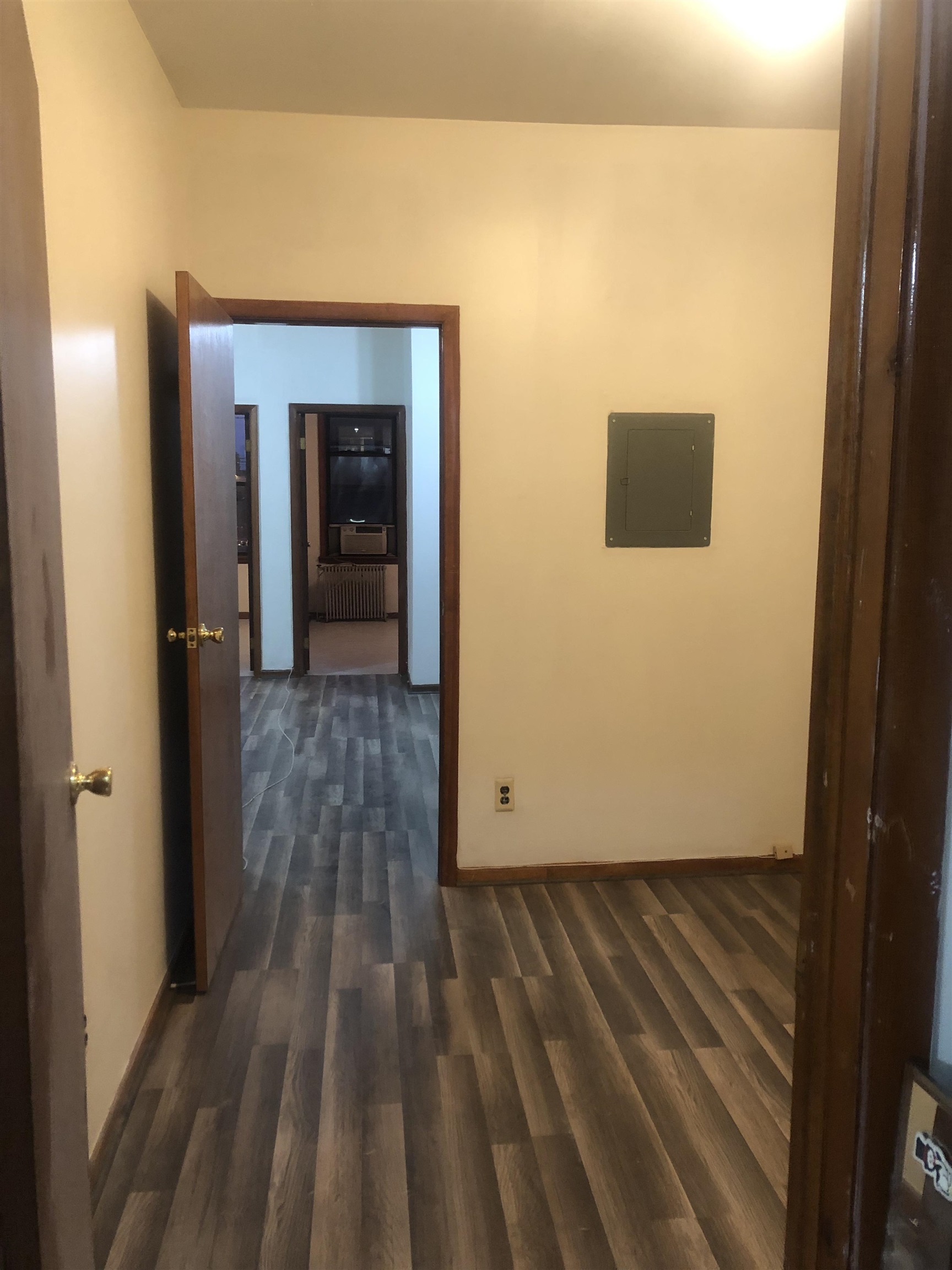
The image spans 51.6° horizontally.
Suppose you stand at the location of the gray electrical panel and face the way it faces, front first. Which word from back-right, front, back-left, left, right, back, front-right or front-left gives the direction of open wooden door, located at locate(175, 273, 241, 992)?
front-right

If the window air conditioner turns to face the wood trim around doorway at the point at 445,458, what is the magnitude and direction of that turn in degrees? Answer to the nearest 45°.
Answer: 0° — it already faces it

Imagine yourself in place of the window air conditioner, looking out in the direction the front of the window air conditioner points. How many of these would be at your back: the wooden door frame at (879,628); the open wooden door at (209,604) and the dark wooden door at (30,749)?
0

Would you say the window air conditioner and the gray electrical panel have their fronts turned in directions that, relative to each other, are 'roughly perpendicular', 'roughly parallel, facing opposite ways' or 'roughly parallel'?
roughly parallel

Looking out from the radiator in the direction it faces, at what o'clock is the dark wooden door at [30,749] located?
The dark wooden door is roughly at 12 o'clock from the radiator.

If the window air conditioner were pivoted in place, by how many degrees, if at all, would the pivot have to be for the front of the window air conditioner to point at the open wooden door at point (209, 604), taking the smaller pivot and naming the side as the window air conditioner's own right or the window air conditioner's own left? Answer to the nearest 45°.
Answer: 0° — it already faces it

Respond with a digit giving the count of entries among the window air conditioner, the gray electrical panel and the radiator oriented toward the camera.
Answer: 3

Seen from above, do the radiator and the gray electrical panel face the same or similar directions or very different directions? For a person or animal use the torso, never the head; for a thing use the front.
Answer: same or similar directions

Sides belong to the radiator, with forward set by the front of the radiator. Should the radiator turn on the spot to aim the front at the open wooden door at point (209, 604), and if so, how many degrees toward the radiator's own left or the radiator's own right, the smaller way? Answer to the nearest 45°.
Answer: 0° — it already faces it

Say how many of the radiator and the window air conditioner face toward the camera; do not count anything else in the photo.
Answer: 2

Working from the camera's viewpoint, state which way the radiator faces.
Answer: facing the viewer

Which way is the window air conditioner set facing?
toward the camera

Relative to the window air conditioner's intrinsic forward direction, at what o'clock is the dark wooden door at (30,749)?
The dark wooden door is roughly at 12 o'clock from the window air conditioner.

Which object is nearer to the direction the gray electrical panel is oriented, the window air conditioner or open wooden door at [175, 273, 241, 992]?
the open wooden door

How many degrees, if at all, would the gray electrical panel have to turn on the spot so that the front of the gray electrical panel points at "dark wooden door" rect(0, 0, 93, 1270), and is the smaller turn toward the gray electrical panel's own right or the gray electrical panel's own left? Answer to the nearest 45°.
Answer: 0° — it already faces it

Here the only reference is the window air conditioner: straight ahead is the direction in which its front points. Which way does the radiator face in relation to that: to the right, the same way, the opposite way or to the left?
the same way
